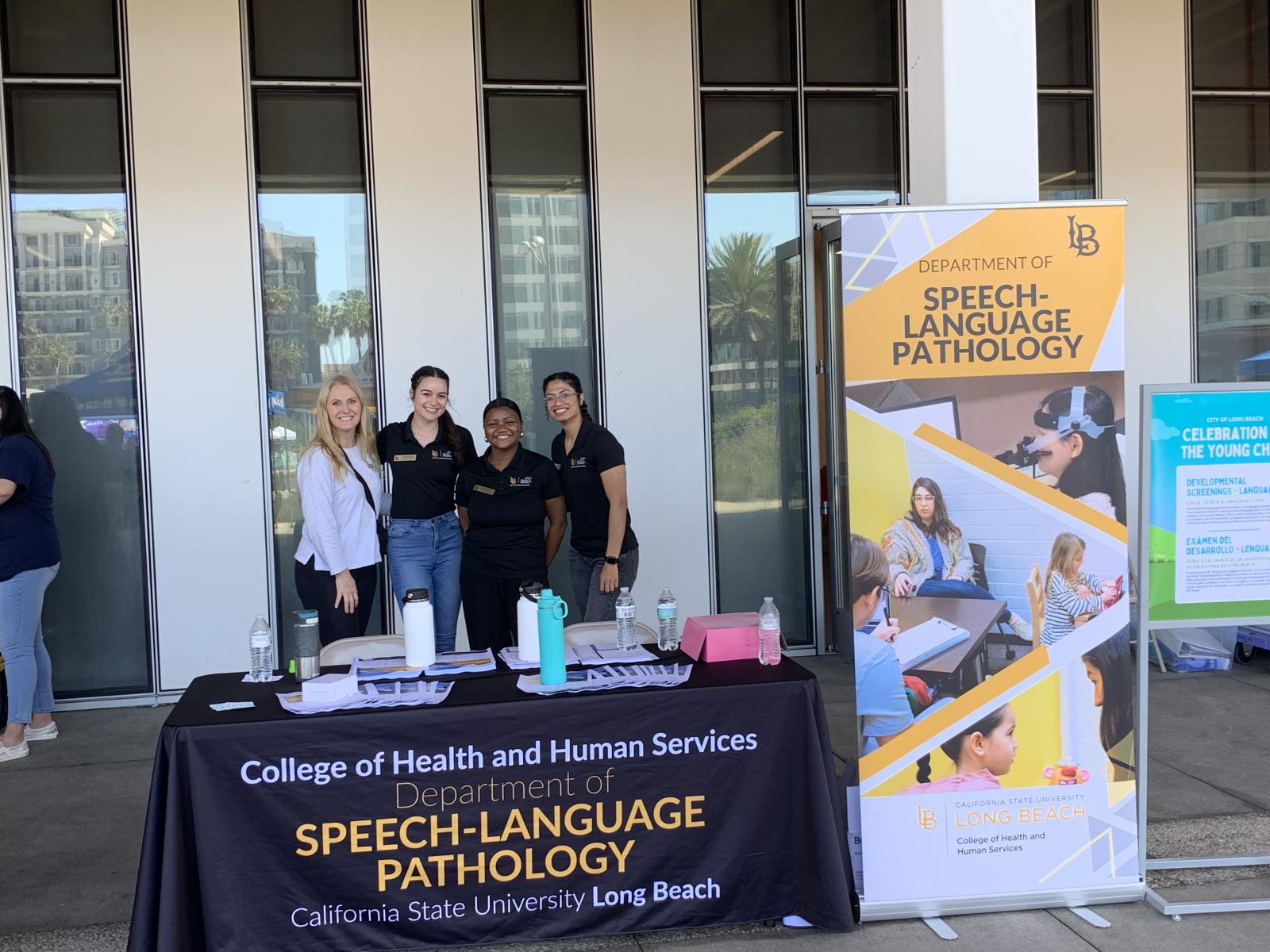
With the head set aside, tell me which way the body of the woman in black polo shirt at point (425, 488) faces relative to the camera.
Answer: toward the camera

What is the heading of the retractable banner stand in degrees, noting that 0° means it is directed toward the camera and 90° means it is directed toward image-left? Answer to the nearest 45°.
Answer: approximately 0°

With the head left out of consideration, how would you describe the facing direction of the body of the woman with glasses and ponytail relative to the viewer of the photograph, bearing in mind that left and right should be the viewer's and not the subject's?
facing the viewer and to the left of the viewer

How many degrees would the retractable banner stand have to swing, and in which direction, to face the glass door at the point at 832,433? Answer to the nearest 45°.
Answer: approximately 180°

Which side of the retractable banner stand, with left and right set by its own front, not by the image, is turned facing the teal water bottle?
right

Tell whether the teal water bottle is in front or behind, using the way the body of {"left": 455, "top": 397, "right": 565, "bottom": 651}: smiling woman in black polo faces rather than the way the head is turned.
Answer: in front

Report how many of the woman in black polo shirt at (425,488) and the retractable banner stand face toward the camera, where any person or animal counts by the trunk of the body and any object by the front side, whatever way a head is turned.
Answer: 2

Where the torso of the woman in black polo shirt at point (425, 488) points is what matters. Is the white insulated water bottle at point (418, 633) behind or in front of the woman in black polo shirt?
in front

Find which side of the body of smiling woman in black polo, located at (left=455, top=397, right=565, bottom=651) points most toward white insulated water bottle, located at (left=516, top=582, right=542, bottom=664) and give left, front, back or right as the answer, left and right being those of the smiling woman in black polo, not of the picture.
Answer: front
